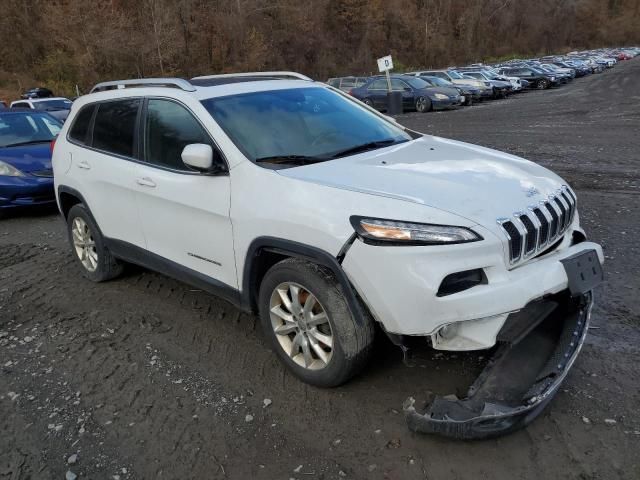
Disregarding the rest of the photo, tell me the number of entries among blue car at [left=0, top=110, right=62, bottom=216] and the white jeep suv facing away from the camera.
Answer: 0

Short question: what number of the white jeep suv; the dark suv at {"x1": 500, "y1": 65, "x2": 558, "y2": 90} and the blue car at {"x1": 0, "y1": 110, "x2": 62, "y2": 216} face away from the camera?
0

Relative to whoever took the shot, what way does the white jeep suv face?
facing the viewer and to the right of the viewer

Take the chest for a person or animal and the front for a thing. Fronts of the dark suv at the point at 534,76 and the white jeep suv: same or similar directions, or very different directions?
same or similar directions

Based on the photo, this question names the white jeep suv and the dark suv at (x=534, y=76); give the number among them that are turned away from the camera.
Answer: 0

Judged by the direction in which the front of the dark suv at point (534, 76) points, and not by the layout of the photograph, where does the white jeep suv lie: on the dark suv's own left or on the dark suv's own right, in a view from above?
on the dark suv's own right

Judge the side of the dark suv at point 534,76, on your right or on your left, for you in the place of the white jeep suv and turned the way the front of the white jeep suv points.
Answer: on your left

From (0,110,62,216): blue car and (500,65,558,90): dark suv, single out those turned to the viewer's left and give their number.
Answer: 0

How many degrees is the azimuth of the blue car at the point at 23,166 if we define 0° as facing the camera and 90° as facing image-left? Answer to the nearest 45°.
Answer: approximately 315°

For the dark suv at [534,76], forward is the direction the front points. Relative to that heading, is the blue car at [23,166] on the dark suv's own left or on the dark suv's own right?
on the dark suv's own right

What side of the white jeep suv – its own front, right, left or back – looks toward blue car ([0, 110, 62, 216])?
back

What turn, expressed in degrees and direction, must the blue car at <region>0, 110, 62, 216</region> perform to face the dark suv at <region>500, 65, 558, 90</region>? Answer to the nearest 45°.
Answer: approximately 90° to its left
